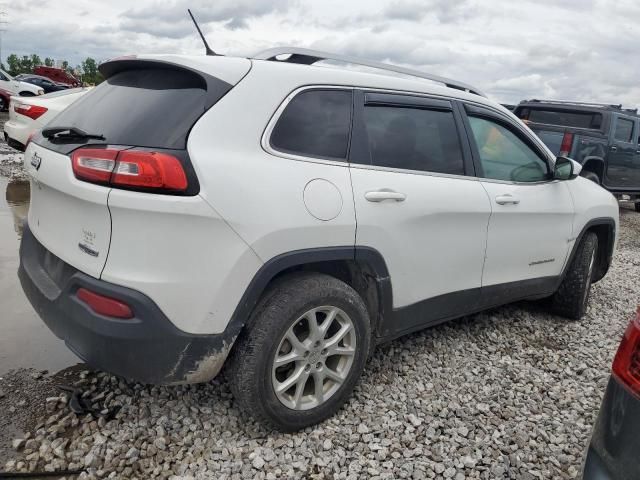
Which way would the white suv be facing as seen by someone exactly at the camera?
facing away from the viewer and to the right of the viewer

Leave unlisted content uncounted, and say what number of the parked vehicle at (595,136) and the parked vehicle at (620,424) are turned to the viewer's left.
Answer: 0

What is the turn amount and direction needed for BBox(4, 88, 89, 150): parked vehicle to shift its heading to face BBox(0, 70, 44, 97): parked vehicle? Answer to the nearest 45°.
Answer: approximately 45° to its left

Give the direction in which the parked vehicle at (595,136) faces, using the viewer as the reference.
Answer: facing away from the viewer and to the right of the viewer

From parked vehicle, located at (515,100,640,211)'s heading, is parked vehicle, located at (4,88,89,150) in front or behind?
behind

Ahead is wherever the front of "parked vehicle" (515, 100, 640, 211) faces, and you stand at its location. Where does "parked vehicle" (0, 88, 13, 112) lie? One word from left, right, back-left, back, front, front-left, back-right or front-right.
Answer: back-left

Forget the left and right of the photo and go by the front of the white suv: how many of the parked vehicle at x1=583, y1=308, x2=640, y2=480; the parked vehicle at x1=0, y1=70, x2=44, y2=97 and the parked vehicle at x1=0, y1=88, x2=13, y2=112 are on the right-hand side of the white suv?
1

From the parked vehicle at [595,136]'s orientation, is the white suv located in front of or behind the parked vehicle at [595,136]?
behind

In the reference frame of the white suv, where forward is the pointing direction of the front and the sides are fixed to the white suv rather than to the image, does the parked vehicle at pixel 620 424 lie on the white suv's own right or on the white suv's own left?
on the white suv's own right

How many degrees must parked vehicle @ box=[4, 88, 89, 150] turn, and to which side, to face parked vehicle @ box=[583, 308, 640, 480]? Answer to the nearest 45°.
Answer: approximately 135° to its right
